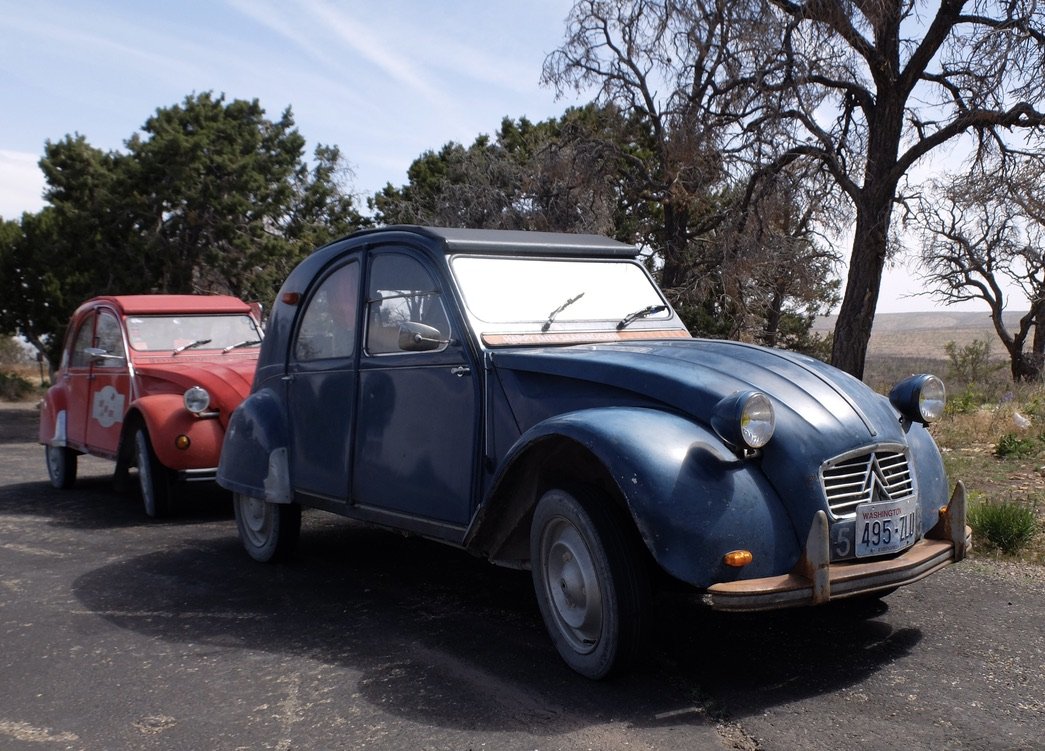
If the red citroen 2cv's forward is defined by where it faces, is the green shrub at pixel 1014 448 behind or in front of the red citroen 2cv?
in front

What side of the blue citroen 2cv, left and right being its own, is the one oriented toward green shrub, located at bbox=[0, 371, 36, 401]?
back

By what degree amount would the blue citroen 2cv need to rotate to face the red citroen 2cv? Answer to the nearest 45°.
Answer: approximately 180°

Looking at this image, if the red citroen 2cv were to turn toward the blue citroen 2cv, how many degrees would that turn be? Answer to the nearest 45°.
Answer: approximately 45° to its right

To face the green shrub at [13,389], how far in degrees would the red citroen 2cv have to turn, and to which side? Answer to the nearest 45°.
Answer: approximately 135° to its left

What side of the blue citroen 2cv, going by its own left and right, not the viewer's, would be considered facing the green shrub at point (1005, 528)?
left

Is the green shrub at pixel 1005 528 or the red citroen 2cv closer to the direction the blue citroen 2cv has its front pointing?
the green shrub

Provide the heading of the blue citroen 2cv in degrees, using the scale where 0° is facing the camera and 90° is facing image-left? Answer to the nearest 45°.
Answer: approximately 315°
